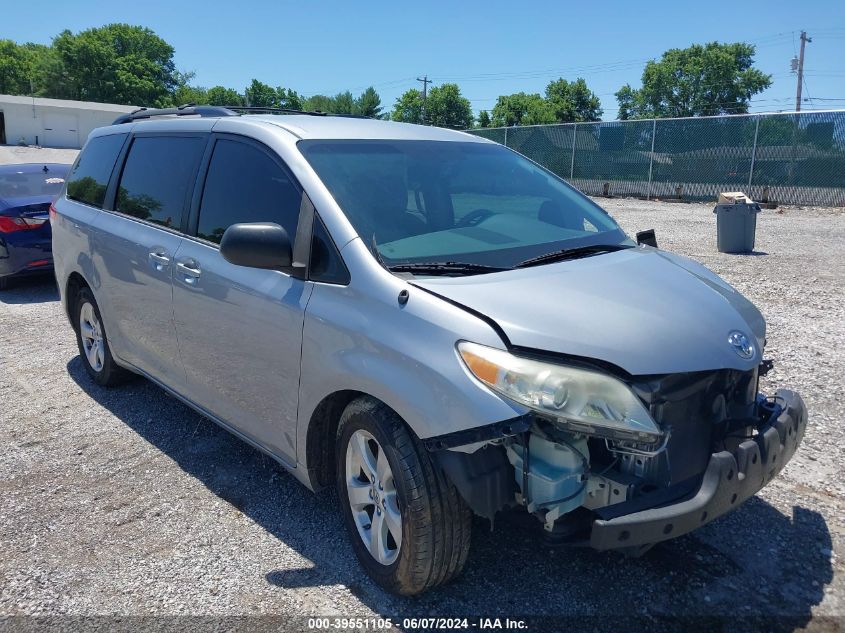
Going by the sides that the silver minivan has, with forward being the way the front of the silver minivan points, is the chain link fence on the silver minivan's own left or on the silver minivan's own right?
on the silver minivan's own left

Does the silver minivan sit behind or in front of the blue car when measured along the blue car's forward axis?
behind

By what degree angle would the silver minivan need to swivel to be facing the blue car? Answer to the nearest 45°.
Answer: approximately 180°

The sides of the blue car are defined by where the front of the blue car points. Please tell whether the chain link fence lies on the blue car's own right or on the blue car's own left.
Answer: on the blue car's own right

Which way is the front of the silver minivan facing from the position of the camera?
facing the viewer and to the right of the viewer

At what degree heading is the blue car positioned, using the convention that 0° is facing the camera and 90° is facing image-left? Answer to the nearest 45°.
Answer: approximately 135°
